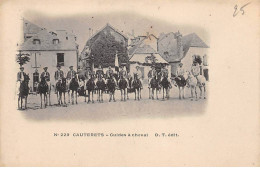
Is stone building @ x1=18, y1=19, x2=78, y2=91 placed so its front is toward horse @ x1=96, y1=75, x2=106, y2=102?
no

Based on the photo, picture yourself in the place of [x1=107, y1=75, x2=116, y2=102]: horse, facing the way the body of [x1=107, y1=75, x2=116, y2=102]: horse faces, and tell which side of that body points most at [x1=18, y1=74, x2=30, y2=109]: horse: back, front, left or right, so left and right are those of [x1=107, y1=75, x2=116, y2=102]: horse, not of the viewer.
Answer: right

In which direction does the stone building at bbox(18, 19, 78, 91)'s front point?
toward the camera

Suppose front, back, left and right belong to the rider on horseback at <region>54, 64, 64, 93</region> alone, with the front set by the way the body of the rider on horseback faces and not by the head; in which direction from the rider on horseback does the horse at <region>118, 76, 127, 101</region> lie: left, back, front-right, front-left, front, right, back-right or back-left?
left

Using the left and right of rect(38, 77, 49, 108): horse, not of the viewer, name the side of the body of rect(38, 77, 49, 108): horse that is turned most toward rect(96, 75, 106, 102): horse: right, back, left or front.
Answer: left

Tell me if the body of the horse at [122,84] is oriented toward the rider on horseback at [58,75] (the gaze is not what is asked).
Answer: no

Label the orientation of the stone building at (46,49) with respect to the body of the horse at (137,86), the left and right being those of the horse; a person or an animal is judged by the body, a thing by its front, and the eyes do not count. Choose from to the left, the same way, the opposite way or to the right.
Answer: the same way

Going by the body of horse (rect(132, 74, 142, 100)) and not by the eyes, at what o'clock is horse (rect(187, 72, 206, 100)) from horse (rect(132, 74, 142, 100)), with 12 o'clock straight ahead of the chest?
horse (rect(187, 72, 206, 100)) is roughly at 9 o'clock from horse (rect(132, 74, 142, 100)).

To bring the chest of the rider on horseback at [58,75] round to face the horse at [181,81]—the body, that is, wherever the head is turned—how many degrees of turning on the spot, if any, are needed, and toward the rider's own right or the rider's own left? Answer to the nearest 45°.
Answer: approximately 90° to the rider's own left

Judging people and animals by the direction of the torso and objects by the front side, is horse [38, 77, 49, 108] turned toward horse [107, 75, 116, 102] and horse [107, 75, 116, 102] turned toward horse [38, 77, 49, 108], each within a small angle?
no

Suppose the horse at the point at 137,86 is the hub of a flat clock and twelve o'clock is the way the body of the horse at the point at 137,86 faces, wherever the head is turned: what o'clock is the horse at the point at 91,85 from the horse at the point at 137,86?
the horse at the point at 91,85 is roughly at 3 o'clock from the horse at the point at 137,86.

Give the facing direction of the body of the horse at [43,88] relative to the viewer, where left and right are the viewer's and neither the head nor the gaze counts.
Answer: facing the viewer

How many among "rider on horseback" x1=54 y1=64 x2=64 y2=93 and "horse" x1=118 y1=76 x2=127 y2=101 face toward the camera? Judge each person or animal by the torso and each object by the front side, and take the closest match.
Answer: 2

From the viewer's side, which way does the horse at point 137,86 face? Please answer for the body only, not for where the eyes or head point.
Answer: toward the camera

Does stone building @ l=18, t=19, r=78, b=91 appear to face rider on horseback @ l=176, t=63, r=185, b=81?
no

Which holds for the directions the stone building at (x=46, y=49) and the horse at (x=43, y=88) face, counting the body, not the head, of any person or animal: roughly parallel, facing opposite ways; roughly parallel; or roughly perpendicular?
roughly parallel

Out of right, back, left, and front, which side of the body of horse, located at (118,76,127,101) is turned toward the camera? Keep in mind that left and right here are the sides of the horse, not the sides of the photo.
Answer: front
